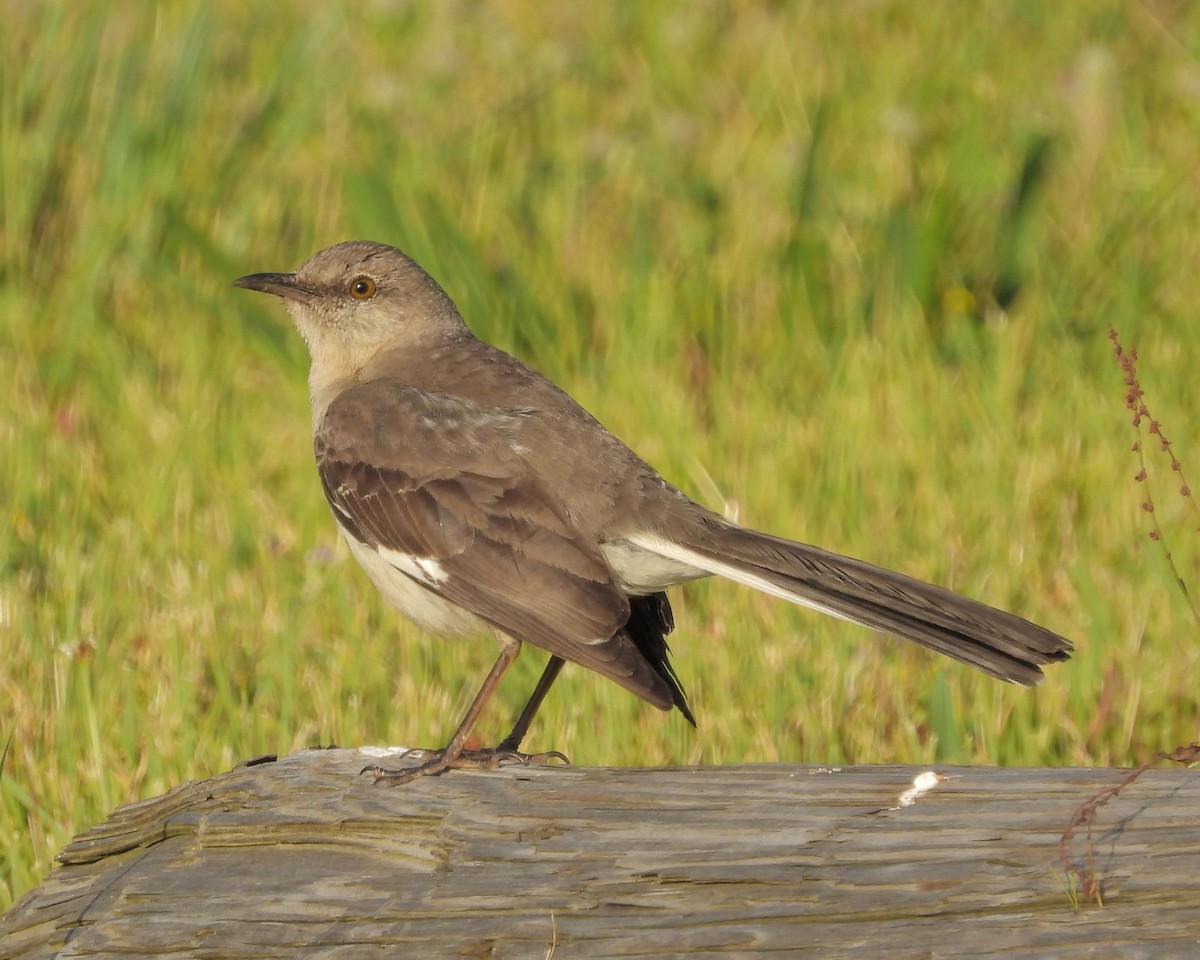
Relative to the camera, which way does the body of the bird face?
to the viewer's left
